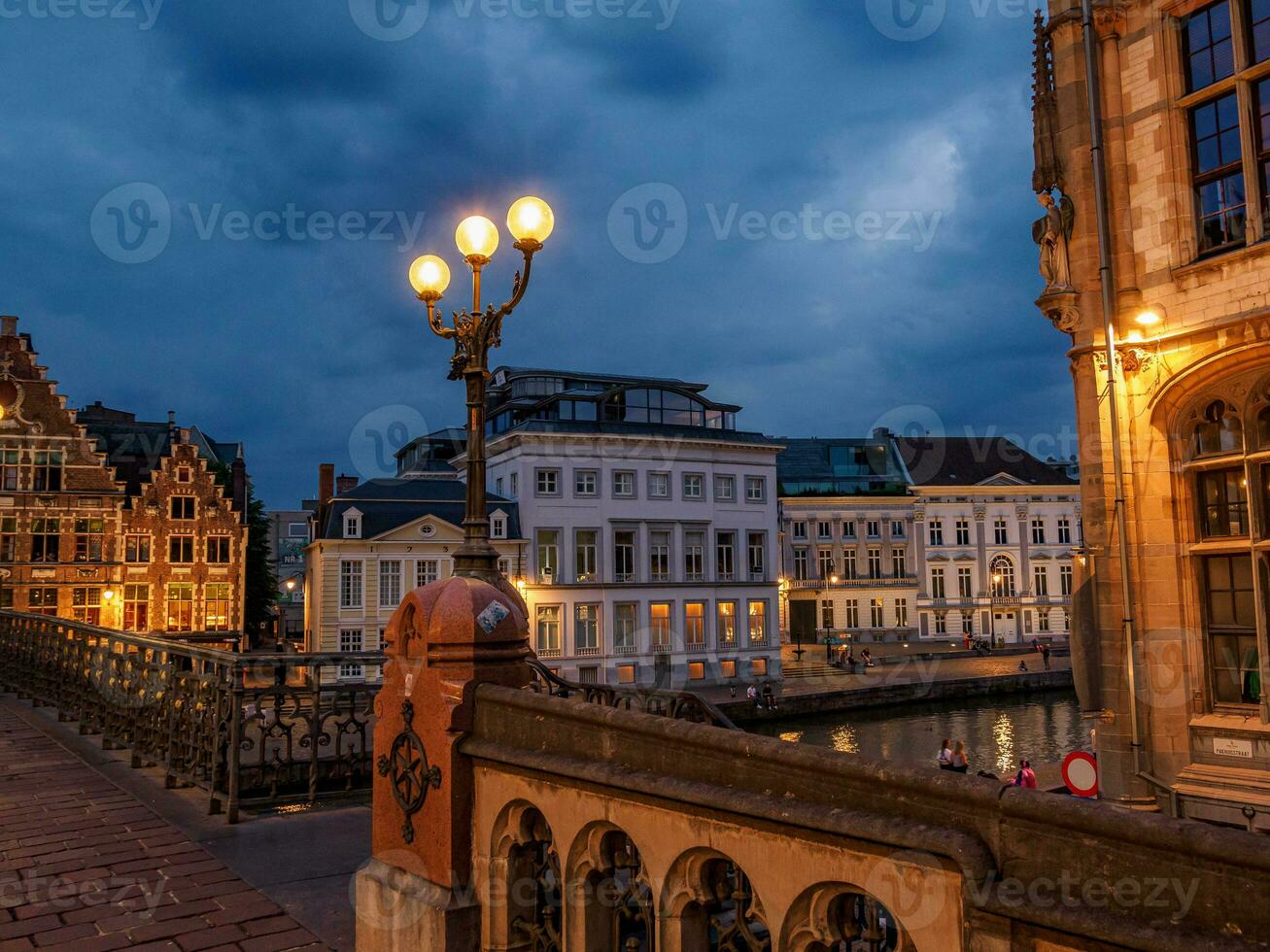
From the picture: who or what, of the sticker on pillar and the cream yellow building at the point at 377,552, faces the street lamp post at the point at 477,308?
the cream yellow building

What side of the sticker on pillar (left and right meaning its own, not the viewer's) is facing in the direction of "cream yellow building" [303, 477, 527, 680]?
back

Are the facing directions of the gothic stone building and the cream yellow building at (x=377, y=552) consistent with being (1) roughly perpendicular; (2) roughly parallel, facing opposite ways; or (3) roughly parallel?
roughly perpendicular

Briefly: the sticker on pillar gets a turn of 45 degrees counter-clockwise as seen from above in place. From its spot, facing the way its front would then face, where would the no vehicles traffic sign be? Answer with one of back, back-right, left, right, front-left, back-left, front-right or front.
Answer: left

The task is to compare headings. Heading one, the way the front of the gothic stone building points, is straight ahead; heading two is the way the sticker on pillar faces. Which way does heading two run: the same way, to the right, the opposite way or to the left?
to the left

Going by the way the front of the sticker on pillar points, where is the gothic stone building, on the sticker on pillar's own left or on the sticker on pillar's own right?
on the sticker on pillar's own left

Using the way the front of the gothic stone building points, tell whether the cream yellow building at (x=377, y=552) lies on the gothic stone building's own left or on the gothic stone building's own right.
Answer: on the gothic stone building's own right

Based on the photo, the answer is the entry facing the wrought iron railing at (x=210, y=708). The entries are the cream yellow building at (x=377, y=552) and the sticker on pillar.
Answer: the cream yellow building

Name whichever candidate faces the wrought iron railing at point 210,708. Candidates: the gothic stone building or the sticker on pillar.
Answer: the gothic stone building

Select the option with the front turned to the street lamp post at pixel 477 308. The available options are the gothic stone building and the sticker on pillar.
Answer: the gothic stone building

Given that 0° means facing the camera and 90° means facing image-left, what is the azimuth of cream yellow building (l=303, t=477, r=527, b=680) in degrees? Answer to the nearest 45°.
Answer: approximately 0°

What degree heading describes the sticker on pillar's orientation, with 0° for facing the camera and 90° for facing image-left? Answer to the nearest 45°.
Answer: approximately 0°

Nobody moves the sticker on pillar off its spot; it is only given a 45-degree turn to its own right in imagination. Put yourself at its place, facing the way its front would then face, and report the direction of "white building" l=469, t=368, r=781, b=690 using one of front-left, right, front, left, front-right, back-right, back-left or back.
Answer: back-right

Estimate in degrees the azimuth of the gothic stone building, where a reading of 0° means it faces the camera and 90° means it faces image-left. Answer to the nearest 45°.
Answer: approximately 45°
